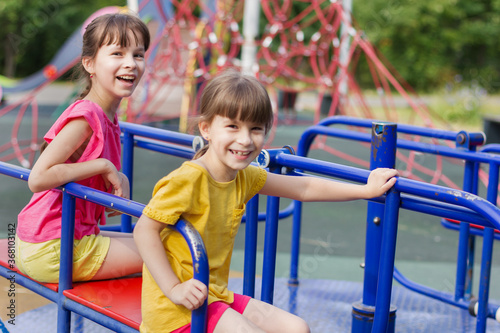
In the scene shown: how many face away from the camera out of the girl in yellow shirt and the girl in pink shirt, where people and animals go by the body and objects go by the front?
0

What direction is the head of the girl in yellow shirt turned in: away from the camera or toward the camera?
toward the camera

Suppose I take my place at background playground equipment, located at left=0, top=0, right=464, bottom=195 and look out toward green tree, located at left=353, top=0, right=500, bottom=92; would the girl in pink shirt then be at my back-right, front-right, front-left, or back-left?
back-right

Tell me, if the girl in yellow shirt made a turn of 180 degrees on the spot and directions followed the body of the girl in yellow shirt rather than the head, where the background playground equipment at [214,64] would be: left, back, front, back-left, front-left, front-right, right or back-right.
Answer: front-right

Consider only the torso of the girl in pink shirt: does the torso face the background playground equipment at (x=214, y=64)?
no

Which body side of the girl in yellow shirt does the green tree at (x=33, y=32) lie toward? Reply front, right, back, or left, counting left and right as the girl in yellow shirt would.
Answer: back
